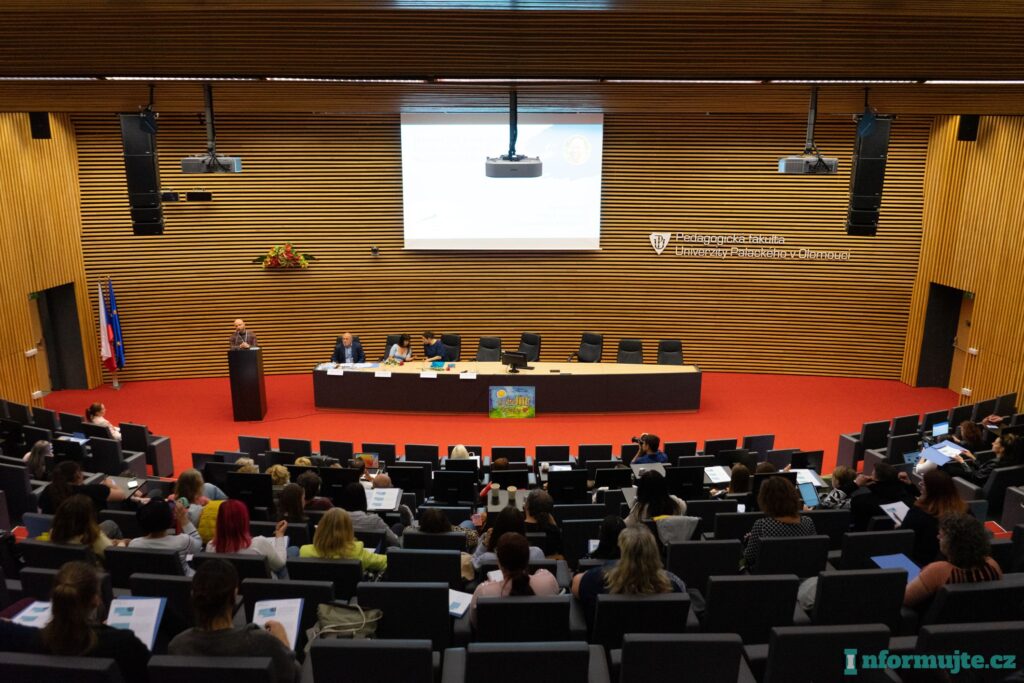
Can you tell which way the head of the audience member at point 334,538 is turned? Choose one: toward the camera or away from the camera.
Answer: away from the camera

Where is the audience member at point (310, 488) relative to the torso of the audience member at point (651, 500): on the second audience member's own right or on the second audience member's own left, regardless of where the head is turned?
on the second audience member's own left

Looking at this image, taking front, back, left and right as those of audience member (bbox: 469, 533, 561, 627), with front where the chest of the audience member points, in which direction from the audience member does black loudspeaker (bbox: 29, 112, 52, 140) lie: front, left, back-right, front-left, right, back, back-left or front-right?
front-left

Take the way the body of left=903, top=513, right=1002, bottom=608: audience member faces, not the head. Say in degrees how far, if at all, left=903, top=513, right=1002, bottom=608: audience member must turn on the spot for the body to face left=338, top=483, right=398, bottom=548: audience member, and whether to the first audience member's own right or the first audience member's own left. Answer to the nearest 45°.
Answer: approximately 45° to the first audience member's own left

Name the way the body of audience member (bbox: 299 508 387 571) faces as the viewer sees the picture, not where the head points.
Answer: away from the camera

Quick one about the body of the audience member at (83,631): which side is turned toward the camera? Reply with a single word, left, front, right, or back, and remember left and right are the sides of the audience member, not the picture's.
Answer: back

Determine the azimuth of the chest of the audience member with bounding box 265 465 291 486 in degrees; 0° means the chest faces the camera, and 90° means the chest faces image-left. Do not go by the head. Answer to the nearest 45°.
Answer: approximately 180°

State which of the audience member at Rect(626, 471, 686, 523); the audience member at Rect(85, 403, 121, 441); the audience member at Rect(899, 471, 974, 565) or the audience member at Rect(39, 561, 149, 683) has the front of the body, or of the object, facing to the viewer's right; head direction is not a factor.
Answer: the audience member at Rect(85, 403, 121, 441)

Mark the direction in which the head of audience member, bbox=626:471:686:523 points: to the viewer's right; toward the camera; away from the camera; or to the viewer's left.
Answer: away from the camera

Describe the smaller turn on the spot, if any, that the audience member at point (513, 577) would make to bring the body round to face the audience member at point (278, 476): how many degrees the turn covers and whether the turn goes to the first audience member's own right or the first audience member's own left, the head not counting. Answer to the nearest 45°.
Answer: approximately 45° to the first audience member's own left

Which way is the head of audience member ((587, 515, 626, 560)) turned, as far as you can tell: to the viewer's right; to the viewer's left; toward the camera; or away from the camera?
away from the camera

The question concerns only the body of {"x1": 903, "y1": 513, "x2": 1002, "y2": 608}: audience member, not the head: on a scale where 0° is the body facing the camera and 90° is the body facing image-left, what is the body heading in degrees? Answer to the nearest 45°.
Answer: approximately 135°

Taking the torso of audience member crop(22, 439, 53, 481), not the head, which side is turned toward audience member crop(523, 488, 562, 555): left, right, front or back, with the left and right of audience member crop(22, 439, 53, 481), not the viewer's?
right

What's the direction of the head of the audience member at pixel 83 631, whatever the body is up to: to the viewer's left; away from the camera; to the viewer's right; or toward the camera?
away from the camera

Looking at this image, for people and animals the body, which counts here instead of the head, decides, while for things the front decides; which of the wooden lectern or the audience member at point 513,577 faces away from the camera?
the audience member

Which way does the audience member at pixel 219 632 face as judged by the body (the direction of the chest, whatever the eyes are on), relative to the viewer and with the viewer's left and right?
facing away from the viewer

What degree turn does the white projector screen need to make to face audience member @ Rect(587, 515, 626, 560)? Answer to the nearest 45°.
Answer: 0° — it already faces them

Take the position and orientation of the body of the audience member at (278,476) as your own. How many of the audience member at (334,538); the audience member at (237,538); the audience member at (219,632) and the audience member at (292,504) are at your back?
4
